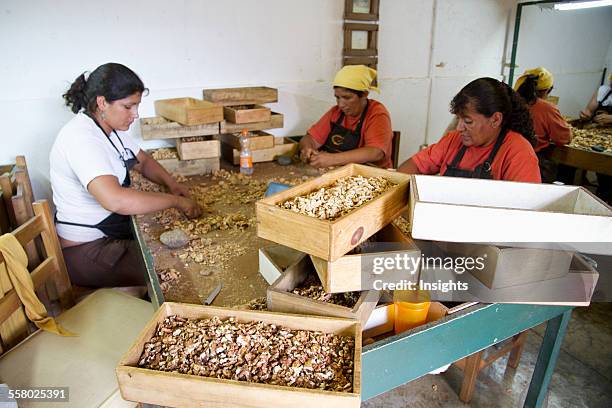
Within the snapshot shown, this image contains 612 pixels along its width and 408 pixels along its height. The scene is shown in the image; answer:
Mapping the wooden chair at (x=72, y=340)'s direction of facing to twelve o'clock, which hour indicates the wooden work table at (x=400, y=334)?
The wooden work table is roughly at 12 o'clock from the wooden chair.

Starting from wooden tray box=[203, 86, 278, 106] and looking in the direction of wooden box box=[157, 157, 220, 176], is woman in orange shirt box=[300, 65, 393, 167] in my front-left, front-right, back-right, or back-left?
back-left

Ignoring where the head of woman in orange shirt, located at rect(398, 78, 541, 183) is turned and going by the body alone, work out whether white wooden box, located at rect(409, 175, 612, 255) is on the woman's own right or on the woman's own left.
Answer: on the woman's own left

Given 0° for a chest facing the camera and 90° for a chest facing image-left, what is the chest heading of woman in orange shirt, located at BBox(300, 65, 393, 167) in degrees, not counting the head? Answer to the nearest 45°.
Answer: approximately 45°

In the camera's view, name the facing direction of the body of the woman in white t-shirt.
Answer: to the viewer's right

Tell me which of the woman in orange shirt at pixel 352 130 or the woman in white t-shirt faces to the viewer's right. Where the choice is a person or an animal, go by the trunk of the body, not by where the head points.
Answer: the woman in white t-shirt

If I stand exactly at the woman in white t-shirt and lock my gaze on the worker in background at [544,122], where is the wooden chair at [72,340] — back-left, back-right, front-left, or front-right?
back-right
